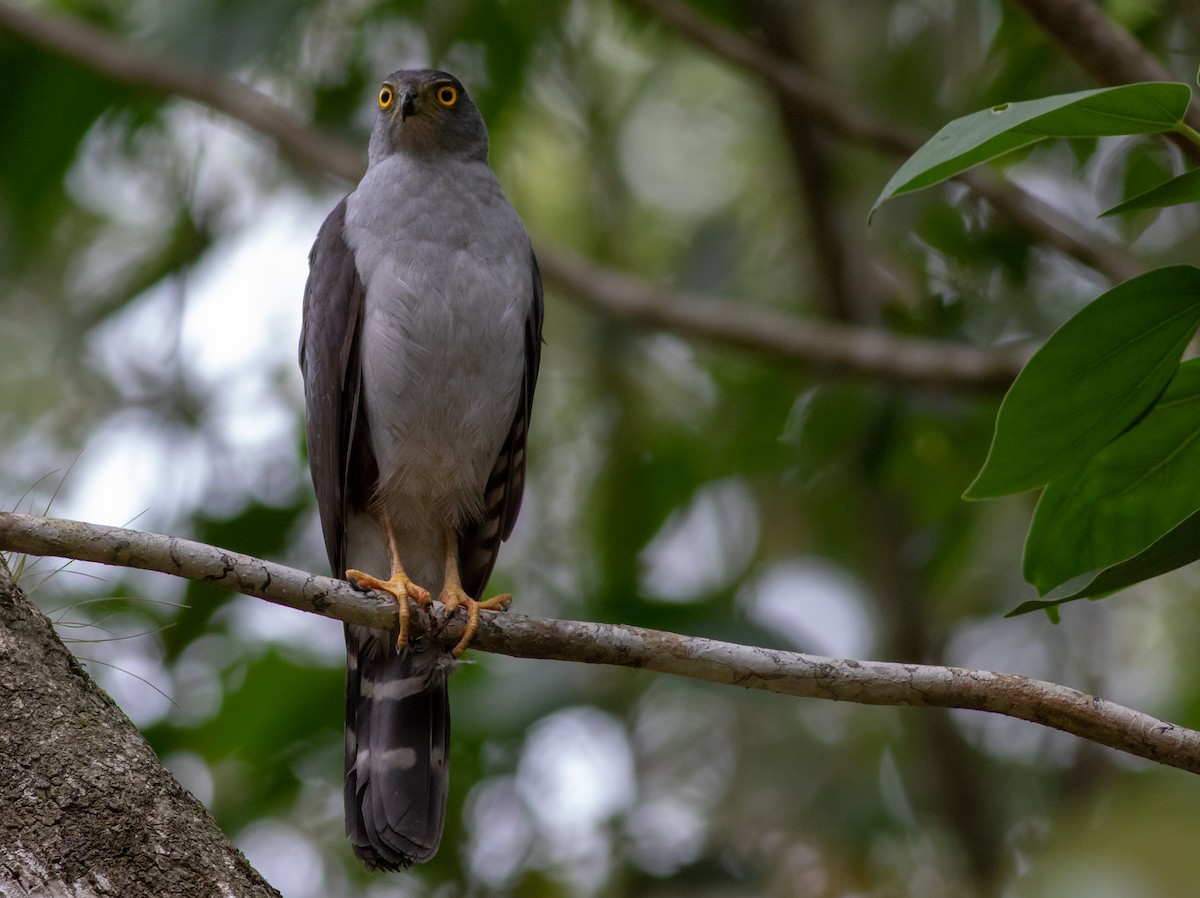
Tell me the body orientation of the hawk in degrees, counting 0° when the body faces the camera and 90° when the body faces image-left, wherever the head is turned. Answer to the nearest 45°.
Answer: approximately 0°

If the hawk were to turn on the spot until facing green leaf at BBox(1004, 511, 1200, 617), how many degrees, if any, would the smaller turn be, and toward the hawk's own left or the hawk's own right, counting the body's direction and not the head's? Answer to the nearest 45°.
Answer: approximately 45° to the hawk's own left
